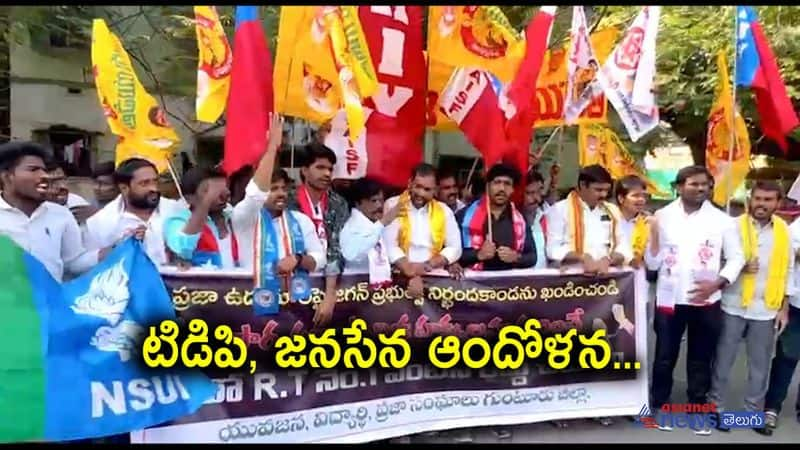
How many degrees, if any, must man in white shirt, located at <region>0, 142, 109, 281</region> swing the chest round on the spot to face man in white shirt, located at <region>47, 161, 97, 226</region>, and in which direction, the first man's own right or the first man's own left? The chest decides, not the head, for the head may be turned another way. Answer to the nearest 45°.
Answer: approximately 135° to the first man's own left

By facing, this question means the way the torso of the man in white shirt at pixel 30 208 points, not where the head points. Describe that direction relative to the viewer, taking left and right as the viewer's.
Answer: facing the viewer and to the right of the viewer

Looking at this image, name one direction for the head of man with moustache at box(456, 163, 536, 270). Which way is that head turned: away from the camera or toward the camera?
toward the camera

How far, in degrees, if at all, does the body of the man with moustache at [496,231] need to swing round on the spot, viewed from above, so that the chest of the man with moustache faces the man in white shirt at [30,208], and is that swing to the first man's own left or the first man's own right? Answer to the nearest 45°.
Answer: approximately 45° to the first man's own right

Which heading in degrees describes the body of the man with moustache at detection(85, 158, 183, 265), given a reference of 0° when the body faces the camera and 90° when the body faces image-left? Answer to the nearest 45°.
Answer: approximately 315°

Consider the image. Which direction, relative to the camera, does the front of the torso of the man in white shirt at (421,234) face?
toward the camera

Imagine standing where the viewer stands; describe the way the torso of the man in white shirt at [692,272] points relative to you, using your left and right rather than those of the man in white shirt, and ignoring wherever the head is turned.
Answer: facing the viewer

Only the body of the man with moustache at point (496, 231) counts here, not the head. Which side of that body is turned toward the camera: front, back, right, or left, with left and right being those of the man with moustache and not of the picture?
front

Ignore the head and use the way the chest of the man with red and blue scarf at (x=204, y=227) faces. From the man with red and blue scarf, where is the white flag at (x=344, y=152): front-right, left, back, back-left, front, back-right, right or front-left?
left

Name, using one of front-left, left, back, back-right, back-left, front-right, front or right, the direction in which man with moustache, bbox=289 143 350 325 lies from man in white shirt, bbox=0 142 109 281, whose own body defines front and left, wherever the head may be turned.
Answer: front-left

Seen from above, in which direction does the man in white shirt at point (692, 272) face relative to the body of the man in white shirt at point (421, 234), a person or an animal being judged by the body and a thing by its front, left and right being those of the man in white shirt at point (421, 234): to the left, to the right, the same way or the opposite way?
the same way

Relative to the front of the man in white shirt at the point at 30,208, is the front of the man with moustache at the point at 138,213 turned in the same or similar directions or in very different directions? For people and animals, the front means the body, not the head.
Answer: same or similar directions

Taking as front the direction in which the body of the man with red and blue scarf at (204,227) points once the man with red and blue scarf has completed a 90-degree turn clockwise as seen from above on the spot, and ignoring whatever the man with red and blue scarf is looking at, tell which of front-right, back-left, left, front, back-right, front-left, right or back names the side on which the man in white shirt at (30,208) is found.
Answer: front-right

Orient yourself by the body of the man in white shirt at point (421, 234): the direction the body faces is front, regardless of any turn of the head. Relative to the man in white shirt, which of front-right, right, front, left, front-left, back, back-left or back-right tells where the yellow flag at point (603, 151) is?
back-left

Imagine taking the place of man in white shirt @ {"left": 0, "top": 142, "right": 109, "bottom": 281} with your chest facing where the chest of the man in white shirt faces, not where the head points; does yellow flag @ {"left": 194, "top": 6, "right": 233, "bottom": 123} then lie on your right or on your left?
on your left

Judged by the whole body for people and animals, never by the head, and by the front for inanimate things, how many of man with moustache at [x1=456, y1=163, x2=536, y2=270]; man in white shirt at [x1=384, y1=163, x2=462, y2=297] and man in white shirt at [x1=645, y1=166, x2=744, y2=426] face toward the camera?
3

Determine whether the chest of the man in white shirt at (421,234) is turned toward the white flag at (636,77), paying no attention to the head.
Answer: no
